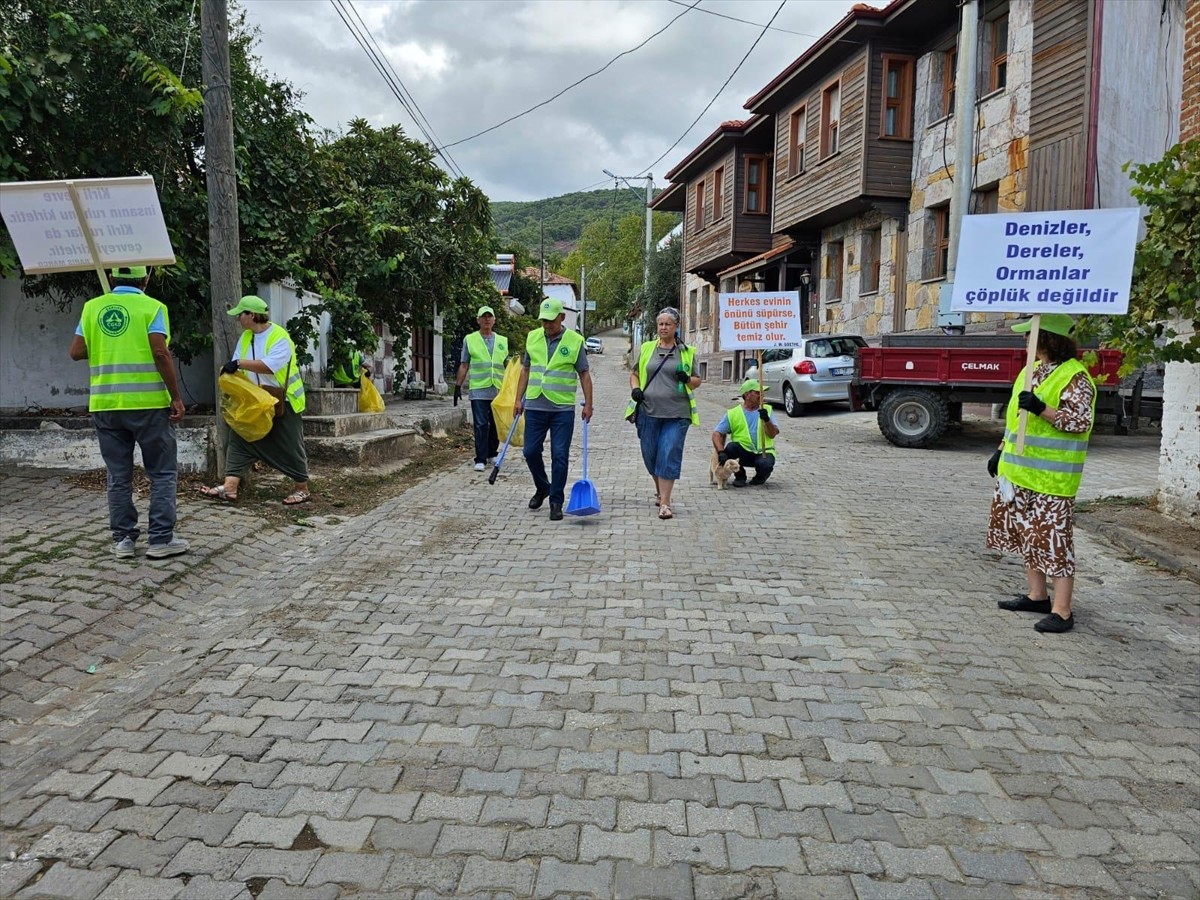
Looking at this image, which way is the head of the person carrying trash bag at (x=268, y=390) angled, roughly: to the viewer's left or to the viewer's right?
to the viewer's left

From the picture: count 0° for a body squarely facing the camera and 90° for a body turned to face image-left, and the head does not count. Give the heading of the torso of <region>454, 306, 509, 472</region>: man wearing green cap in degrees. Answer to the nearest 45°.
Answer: approximately 0°

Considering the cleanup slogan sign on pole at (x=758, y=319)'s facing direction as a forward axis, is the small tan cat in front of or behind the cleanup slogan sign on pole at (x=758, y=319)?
in front

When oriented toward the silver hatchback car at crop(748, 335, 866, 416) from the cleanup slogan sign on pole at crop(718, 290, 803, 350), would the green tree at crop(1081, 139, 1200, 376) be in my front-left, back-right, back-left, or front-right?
back-right

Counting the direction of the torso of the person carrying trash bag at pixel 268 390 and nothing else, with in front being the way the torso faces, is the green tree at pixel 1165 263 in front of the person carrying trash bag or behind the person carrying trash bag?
behind

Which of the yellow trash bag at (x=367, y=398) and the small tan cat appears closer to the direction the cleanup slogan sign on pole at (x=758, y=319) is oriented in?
the small tan cat

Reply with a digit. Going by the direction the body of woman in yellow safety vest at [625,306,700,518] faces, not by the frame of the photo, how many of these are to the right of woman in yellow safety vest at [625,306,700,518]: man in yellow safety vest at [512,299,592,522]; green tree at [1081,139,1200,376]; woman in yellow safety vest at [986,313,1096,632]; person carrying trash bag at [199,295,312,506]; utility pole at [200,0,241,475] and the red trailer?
3

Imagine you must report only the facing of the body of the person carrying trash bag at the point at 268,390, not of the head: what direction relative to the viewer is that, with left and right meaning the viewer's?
facing to the left of the viewer

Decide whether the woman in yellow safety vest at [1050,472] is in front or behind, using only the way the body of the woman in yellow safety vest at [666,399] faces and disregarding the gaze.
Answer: in front

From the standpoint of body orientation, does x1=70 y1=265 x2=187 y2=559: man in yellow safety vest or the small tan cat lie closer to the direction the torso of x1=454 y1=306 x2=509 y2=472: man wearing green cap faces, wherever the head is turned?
the man in yellow safety vest

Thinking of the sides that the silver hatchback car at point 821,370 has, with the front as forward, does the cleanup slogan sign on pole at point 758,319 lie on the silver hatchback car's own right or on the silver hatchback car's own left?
on the silver hatchback car's own left

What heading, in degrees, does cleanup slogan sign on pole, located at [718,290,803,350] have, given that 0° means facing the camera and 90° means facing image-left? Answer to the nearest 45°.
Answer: approximately 0°

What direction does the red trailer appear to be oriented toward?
to the viewer's right
